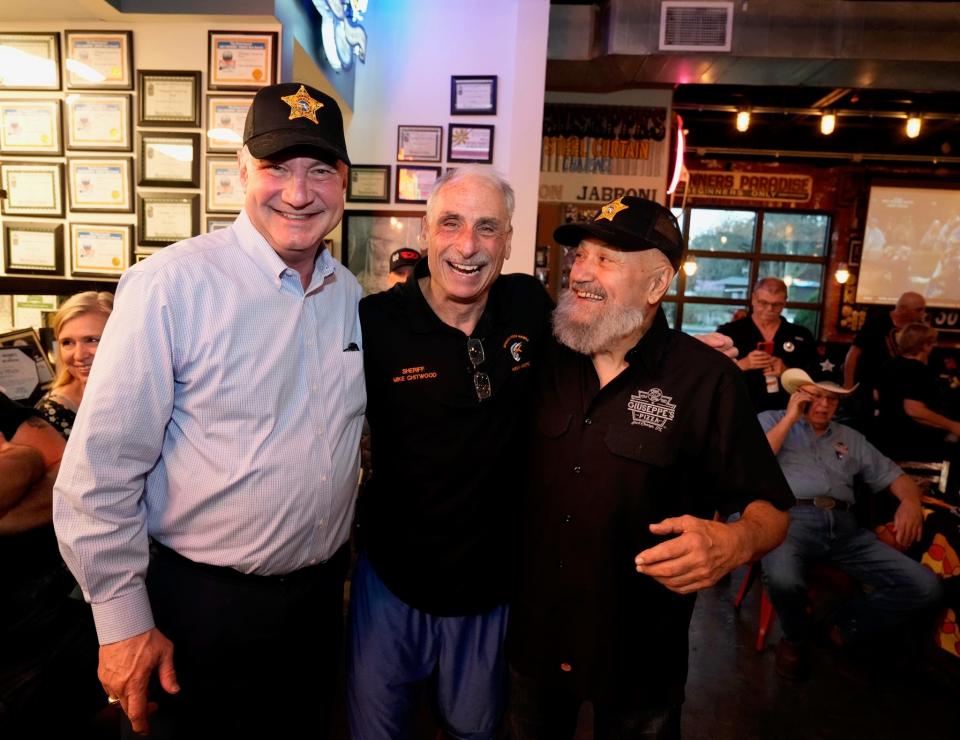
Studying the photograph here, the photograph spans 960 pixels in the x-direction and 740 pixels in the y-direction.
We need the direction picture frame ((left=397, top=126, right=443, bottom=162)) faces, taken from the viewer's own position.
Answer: facing the viewer

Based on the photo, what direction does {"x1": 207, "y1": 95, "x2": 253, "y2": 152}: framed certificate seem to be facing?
toward the camera

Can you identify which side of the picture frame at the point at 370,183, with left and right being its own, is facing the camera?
front

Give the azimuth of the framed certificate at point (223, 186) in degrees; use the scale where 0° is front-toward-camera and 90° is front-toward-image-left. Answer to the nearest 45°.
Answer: approximately 0°

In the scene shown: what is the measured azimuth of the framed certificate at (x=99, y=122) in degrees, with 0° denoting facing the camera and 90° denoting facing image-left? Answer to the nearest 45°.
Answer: approximately 0°

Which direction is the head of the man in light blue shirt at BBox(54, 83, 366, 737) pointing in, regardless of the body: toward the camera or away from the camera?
toward the camera

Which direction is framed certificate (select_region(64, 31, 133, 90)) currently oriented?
toward the camera

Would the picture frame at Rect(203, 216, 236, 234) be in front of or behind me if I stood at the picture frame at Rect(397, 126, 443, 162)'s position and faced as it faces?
in front
